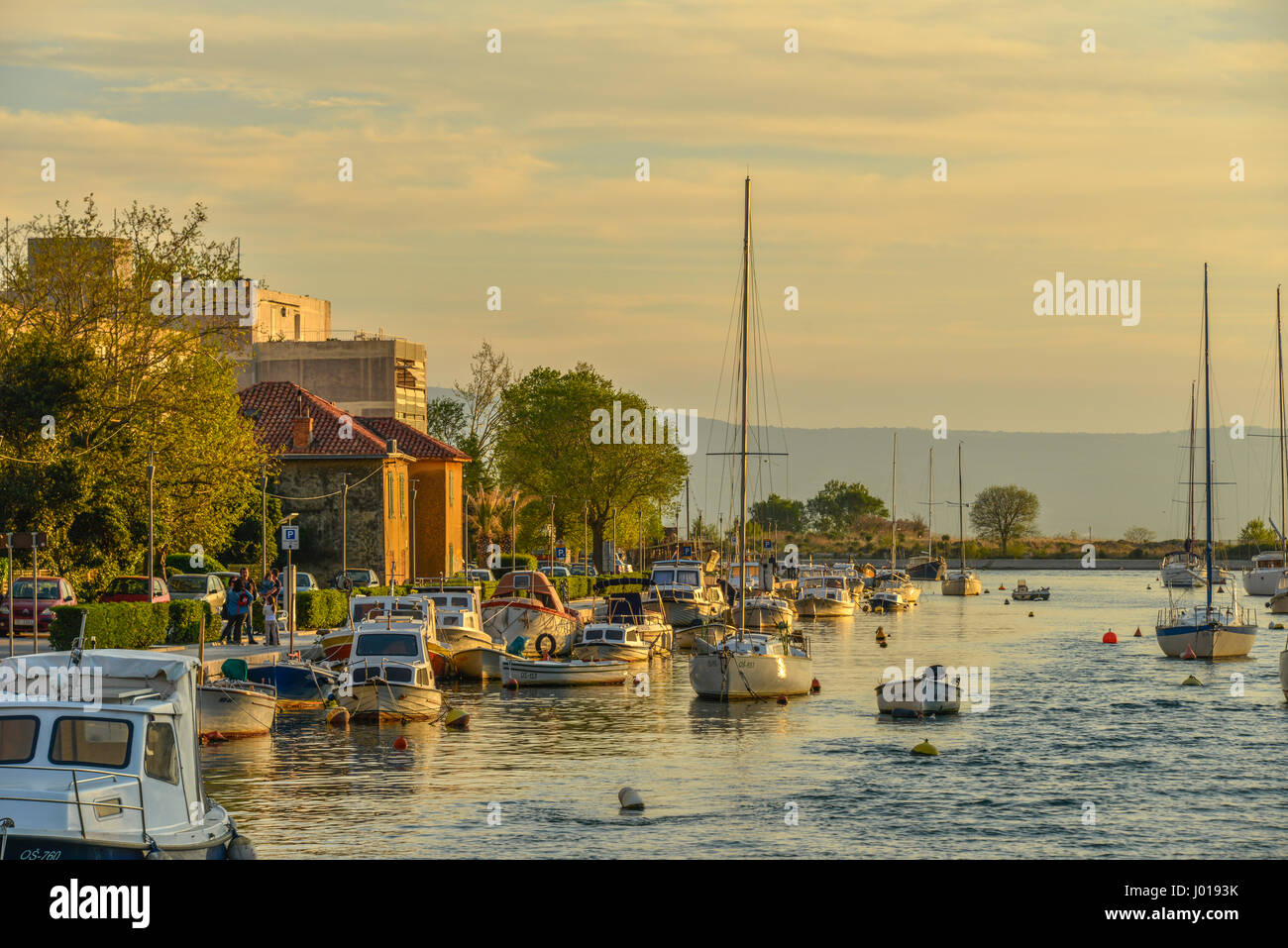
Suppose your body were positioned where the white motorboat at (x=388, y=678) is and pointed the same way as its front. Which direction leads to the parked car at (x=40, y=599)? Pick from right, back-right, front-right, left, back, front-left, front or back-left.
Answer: back-right

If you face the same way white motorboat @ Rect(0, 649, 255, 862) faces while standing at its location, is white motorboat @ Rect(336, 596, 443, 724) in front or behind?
behind

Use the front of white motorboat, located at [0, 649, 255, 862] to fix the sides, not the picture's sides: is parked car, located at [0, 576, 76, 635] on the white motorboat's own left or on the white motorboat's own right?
on the white motorboat's own right

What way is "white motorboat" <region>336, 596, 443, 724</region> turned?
toward the camera

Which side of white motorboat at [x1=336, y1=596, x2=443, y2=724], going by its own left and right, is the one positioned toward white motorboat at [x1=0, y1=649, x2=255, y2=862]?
front

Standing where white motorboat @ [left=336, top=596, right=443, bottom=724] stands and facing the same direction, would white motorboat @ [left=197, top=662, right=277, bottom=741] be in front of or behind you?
in front

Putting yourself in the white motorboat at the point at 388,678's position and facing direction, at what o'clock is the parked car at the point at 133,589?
The parked car is roughly at 5 o'clock from the white motorboat.

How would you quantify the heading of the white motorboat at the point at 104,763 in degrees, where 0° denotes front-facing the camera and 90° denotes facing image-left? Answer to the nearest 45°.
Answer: approximately 45°
